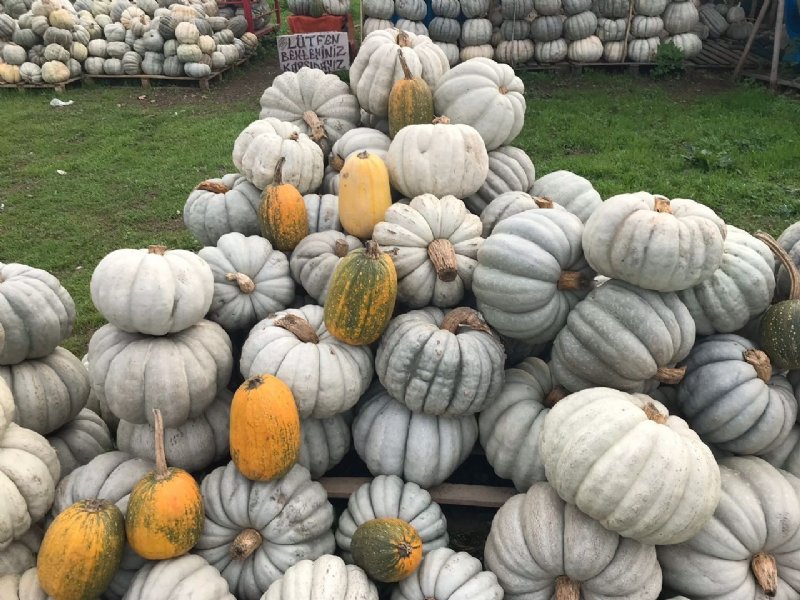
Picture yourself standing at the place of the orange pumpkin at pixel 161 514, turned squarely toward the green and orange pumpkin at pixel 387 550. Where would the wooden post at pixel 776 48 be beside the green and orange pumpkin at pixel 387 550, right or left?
left

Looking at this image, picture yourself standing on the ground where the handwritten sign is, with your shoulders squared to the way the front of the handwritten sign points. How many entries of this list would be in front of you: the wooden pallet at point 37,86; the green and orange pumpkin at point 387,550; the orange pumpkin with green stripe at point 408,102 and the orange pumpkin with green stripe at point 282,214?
3

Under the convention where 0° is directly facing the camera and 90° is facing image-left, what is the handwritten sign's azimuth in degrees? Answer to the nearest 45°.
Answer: approximately 0°

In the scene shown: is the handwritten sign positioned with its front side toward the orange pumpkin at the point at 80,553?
yes

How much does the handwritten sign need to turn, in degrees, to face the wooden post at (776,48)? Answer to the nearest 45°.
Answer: approximately 90° to its left

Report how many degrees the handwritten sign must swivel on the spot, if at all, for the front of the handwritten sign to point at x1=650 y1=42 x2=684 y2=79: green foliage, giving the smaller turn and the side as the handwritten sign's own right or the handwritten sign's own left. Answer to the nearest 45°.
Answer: approximately 135° to the handwritten sign's own left

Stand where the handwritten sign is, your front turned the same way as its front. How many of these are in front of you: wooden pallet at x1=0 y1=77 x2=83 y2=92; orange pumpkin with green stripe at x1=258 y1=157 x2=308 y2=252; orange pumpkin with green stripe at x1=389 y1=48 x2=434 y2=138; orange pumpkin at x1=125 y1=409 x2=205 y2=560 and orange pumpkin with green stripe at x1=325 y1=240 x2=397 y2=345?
4

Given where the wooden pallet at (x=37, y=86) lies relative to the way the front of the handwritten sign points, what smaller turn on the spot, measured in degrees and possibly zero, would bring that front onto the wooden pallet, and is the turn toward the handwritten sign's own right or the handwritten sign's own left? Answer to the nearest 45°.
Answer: approximately 135° to the handwritten sign's own right

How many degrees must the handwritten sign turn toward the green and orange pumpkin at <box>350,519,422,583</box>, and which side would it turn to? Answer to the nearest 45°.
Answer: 0° — it already faces it

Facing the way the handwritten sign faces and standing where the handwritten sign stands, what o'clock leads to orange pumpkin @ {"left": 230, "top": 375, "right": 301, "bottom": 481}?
The orange pumpkin is roughly at 12 o'clock from the handwritten sign.
